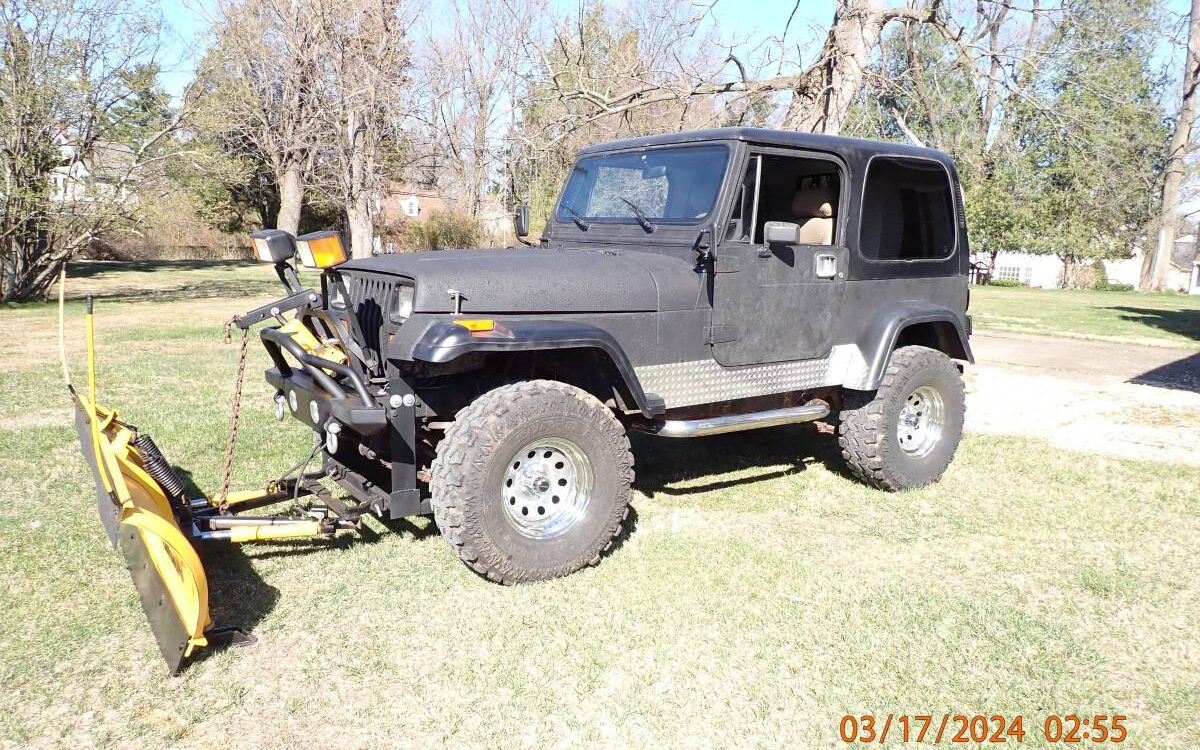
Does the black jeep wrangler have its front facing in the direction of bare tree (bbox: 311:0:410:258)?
no

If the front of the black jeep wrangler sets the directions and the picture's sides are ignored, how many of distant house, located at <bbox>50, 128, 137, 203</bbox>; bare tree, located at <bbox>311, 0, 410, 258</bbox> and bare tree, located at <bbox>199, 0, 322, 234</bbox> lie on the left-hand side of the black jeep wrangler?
0

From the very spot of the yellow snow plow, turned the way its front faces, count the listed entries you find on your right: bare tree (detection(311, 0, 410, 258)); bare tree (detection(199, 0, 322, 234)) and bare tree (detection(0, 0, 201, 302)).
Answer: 3

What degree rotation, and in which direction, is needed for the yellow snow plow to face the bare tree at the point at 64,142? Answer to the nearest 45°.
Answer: approximately 90° to its right

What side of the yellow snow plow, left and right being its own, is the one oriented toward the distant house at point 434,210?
right

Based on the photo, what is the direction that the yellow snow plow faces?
to the viewer's left

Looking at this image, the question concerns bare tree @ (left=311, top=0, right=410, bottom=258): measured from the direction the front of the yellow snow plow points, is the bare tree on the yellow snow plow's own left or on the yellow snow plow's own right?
on the yellow snow plow's own right

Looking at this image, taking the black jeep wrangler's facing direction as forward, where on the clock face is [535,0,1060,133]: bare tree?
The bare tree is roughly at 5 o'clock from the black jeep wrangler.

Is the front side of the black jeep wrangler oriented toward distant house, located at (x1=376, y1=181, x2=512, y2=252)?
no

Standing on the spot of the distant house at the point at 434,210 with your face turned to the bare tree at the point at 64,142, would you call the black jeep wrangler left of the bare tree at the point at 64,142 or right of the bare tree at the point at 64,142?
left

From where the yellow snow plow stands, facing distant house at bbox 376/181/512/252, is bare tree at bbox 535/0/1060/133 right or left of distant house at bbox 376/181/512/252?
right

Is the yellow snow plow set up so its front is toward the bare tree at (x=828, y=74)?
no

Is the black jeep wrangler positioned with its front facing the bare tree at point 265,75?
no

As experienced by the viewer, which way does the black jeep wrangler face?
facing the viewer and to the left of the viewer
